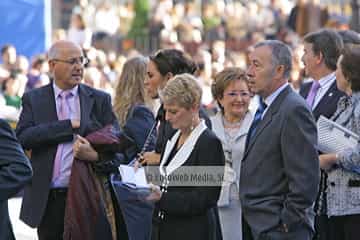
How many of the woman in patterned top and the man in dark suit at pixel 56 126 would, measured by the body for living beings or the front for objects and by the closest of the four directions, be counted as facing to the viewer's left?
1

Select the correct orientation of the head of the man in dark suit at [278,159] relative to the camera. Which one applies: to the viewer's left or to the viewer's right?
to the viewer's left

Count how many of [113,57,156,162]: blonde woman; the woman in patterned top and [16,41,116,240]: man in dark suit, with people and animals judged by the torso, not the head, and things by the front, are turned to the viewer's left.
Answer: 1

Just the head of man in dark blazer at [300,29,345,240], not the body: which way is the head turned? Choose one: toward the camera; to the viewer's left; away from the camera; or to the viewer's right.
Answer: to the viewer's left

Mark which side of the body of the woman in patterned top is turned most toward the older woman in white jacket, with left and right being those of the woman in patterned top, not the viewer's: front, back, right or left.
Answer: front

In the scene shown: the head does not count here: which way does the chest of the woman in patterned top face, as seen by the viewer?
to the viewer's left

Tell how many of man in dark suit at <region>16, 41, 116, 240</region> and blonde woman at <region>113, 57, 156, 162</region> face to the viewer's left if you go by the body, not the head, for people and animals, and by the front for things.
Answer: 0
